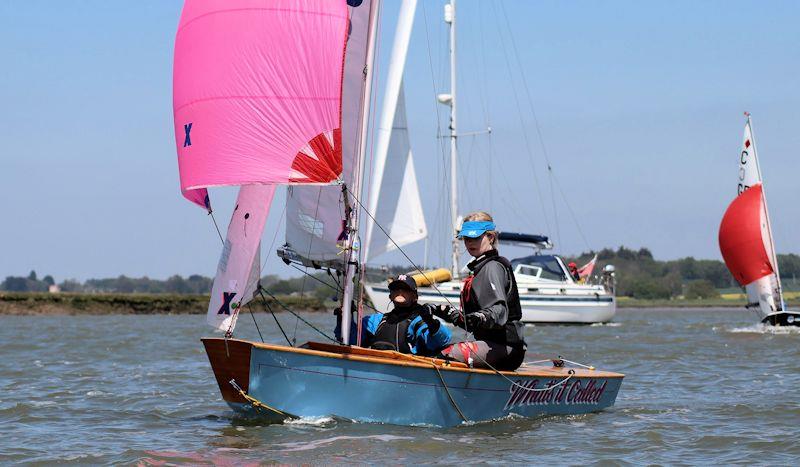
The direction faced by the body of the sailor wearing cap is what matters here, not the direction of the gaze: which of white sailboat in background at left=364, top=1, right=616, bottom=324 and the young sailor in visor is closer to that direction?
the young sailor in visor

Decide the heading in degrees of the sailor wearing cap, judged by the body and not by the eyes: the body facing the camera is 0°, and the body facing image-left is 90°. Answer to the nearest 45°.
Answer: approximately 0°

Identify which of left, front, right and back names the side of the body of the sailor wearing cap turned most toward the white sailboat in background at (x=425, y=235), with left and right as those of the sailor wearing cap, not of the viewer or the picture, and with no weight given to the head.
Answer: back

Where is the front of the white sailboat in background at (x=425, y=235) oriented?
to the viewer's left

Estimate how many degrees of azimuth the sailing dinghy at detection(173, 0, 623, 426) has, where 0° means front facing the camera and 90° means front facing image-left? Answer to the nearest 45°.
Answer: approximately 45°

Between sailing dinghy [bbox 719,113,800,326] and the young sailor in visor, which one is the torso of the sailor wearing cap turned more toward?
the young sailor in visor

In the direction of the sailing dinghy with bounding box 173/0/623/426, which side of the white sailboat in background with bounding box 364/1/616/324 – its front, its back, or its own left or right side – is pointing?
left

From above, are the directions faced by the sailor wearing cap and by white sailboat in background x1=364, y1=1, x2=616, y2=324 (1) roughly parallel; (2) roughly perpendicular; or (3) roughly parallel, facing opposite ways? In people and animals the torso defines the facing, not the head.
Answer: roughly perpendicular

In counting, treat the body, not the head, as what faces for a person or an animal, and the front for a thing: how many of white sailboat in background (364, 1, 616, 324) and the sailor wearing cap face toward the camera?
1
